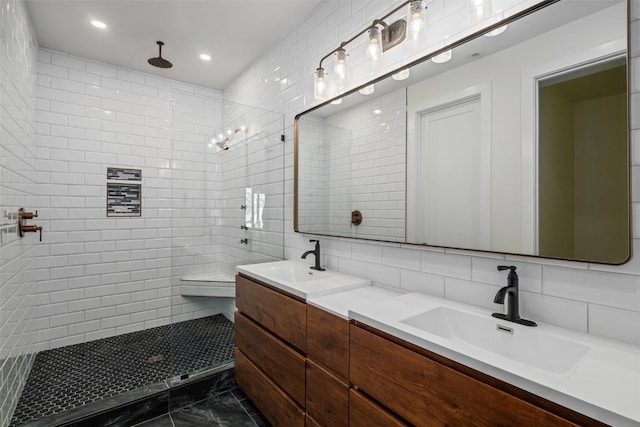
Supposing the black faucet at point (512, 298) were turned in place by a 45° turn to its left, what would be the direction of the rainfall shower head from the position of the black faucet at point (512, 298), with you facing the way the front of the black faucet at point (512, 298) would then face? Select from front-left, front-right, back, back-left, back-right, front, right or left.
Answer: right

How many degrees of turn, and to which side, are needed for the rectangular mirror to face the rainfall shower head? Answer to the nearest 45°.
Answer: approximately 45° to its right

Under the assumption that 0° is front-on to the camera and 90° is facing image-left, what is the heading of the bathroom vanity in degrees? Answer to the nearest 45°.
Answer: approximately 45°

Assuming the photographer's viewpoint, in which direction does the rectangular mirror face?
facing the viewer and to the left of the viewer

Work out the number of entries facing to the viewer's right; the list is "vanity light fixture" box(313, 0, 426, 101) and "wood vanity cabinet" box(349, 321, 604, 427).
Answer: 0

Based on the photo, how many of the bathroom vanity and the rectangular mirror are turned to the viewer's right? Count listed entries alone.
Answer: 0

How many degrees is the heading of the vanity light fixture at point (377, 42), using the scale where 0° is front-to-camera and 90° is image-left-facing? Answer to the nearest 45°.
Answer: approximately 45°
